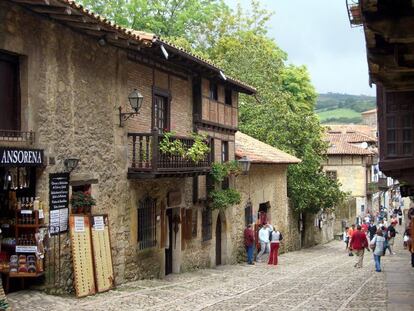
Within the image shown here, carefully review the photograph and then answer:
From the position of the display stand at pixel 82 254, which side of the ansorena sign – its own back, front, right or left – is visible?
left

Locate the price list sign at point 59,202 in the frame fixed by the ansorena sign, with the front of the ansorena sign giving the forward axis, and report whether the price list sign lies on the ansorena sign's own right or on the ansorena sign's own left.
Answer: on the ansorena sign's own left

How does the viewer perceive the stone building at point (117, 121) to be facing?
facing the viewer and to the right of the viewer

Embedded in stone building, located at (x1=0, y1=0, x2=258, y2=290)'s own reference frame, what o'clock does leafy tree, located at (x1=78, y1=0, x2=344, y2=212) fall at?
The leafy tree is roughly at 8 o'clock from the stone building.

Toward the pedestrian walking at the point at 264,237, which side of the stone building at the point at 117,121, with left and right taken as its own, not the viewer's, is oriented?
left

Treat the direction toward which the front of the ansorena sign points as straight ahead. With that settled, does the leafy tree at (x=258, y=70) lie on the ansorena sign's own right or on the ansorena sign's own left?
on the ansorena sign's own left

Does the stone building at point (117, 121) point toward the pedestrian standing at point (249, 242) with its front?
no

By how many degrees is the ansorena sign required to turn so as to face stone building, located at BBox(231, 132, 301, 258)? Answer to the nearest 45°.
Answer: approximately 90° to its left

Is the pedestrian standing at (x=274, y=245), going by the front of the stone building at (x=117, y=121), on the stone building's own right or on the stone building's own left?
on the stone building's own left

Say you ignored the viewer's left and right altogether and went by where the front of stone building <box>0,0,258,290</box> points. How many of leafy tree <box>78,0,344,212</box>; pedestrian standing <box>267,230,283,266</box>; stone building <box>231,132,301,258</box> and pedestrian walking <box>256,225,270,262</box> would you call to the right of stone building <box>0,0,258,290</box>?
0

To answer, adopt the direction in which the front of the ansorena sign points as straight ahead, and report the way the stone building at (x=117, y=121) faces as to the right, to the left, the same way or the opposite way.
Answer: the same way

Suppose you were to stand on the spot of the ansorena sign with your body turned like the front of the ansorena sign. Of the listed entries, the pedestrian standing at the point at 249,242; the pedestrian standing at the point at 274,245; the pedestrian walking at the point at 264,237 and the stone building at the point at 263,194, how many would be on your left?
4

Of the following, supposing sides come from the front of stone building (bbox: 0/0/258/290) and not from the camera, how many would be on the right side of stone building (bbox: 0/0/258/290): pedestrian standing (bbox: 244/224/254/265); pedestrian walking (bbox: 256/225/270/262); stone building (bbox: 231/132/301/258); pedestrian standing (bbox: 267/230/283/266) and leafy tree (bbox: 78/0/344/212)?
0

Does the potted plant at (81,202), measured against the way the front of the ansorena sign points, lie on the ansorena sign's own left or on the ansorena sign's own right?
on the ansorena sign's own left

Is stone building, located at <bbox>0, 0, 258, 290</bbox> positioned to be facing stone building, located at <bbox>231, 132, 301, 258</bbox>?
no
